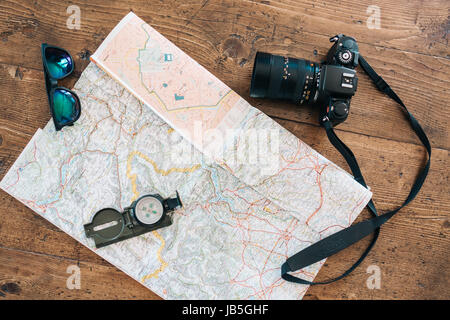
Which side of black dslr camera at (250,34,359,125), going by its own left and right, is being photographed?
left
